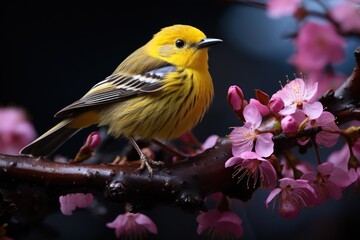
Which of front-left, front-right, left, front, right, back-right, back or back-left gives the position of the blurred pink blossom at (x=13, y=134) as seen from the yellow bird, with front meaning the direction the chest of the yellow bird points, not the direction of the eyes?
back-left

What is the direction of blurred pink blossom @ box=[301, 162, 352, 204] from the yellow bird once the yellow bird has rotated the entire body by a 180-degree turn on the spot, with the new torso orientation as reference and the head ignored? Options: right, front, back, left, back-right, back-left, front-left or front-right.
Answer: back-left

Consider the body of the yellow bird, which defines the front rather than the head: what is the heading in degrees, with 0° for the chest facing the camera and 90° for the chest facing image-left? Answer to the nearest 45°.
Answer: approximately 270°

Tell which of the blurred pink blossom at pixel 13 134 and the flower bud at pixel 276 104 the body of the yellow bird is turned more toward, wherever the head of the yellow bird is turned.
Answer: the flower bud
